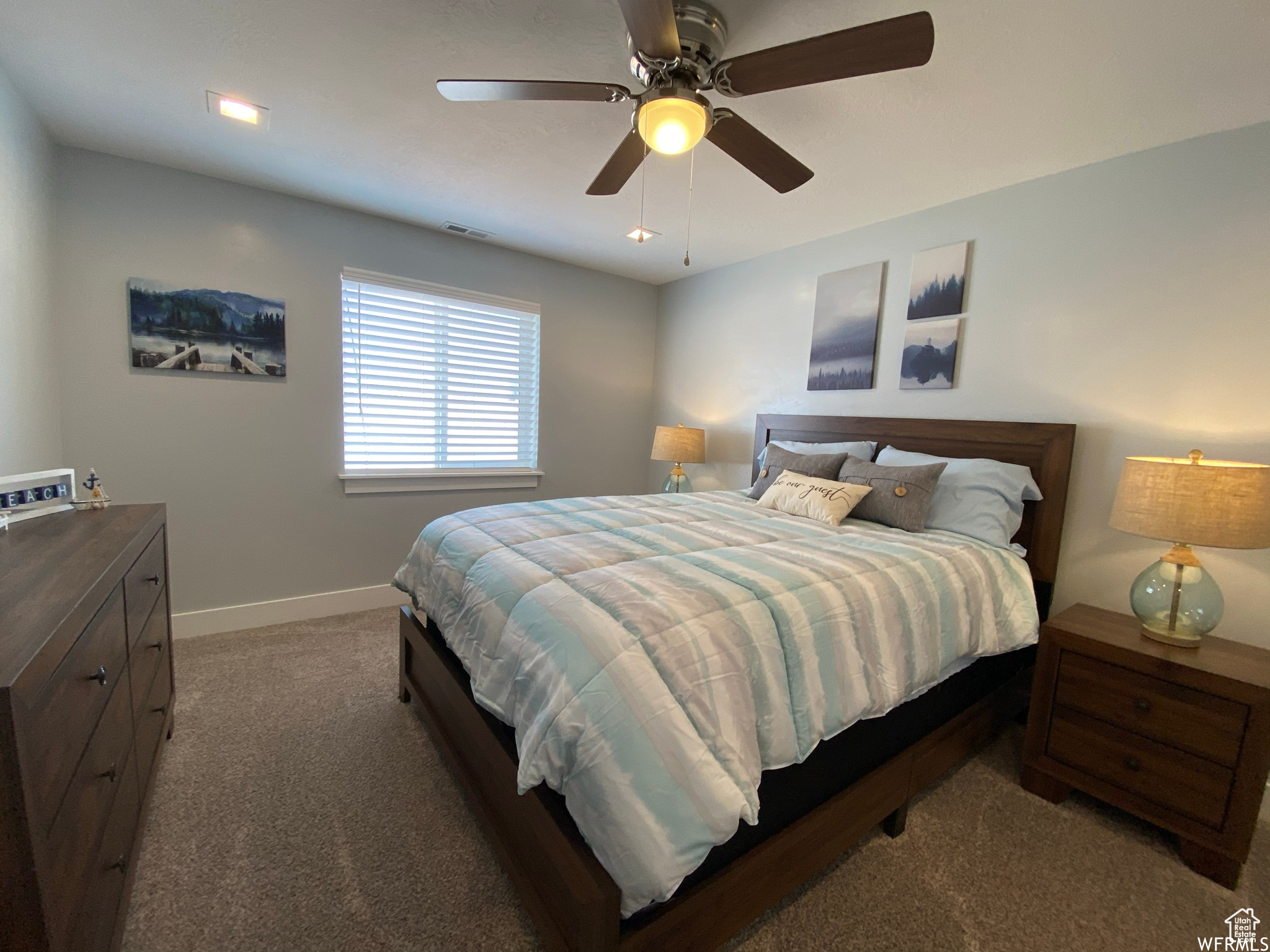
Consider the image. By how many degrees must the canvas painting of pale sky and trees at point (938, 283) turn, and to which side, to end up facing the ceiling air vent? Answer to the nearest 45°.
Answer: approximately 45° to its right

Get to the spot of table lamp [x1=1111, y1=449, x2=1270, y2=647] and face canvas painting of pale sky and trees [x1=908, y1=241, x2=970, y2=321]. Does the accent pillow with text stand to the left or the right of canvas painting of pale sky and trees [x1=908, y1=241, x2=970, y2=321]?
left

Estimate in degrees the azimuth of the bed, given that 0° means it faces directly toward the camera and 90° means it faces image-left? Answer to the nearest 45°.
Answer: approximately 45°

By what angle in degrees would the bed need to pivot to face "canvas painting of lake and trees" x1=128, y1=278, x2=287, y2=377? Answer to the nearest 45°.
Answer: approximately 45° to its right

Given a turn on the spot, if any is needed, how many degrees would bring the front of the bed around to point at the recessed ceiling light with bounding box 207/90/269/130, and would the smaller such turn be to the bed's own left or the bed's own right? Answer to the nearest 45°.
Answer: approximately 45° to the bed's own right
